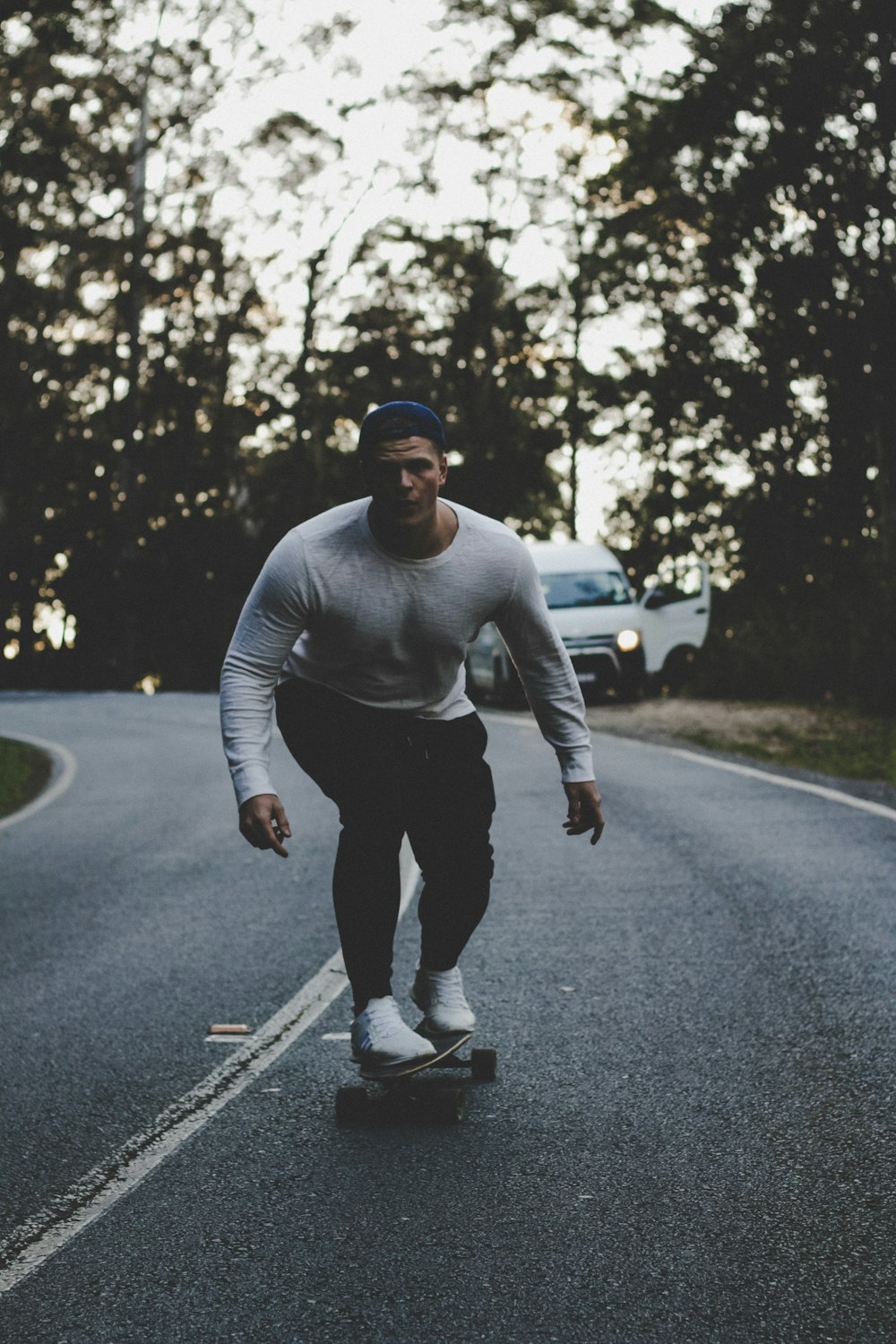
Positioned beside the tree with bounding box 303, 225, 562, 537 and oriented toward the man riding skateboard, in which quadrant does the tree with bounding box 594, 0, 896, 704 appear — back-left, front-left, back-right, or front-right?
front-left

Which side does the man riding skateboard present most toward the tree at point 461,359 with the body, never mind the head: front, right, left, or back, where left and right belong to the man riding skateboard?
back

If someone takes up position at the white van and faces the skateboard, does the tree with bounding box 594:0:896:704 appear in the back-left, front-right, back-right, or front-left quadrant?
back-left

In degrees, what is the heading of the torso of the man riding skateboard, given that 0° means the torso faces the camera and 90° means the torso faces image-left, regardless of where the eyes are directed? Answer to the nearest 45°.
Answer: approximately 0°

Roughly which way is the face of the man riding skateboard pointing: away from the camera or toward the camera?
toward the camera

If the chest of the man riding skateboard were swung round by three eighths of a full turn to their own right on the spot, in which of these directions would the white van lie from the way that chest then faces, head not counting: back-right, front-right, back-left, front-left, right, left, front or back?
front-right

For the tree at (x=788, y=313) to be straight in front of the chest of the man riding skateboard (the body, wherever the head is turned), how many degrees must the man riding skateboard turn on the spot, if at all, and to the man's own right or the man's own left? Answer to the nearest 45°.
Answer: approximately 180°
